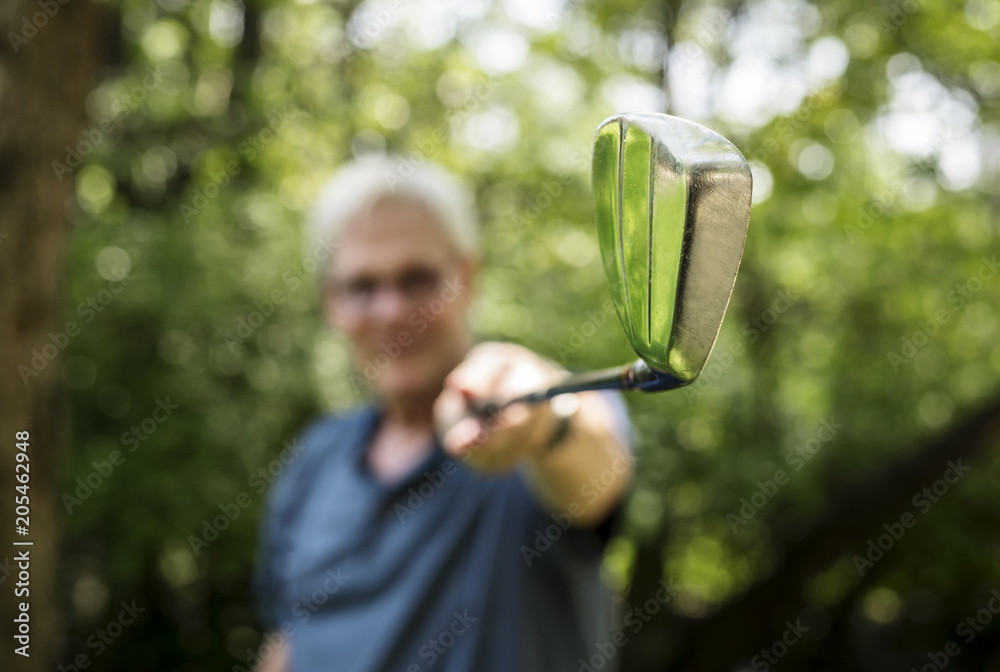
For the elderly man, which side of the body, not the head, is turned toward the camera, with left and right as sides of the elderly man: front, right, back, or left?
front

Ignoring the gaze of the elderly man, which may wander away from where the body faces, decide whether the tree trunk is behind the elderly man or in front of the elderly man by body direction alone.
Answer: behind

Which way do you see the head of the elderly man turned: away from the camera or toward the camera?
toward the camera
